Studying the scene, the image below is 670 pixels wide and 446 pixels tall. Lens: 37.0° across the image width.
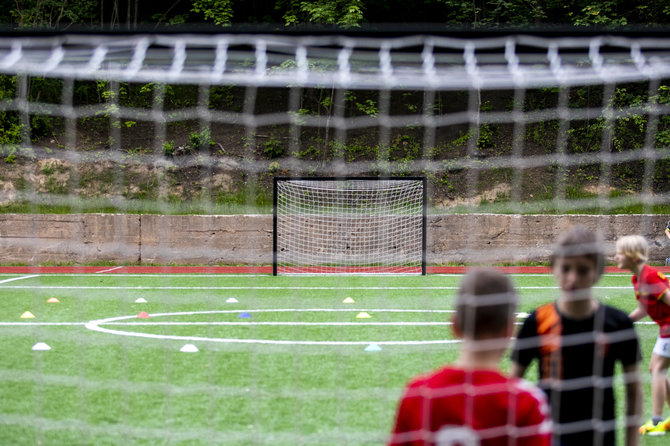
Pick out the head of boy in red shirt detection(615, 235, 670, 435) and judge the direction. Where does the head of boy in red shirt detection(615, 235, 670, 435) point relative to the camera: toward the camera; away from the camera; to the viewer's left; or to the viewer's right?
to the viewer's left

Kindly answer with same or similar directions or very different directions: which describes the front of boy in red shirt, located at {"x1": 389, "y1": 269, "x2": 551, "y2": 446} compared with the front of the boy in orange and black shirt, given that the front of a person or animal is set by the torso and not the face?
very different directions

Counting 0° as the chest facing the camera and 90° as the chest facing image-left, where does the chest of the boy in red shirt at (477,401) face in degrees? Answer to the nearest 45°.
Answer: approximately 180°

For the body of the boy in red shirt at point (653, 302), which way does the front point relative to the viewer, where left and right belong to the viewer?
facing to the left of the viewer

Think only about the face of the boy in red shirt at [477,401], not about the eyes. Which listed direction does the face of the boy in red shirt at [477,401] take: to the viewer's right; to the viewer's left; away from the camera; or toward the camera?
away from the camera

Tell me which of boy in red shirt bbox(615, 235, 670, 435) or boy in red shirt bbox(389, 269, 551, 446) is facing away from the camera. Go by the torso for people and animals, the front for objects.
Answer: boy in red shirt bbox(389, 269, 551, 446)

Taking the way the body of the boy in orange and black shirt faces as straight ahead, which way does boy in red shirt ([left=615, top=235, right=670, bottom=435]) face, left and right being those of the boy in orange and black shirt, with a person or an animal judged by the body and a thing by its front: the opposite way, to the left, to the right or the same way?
to the right
